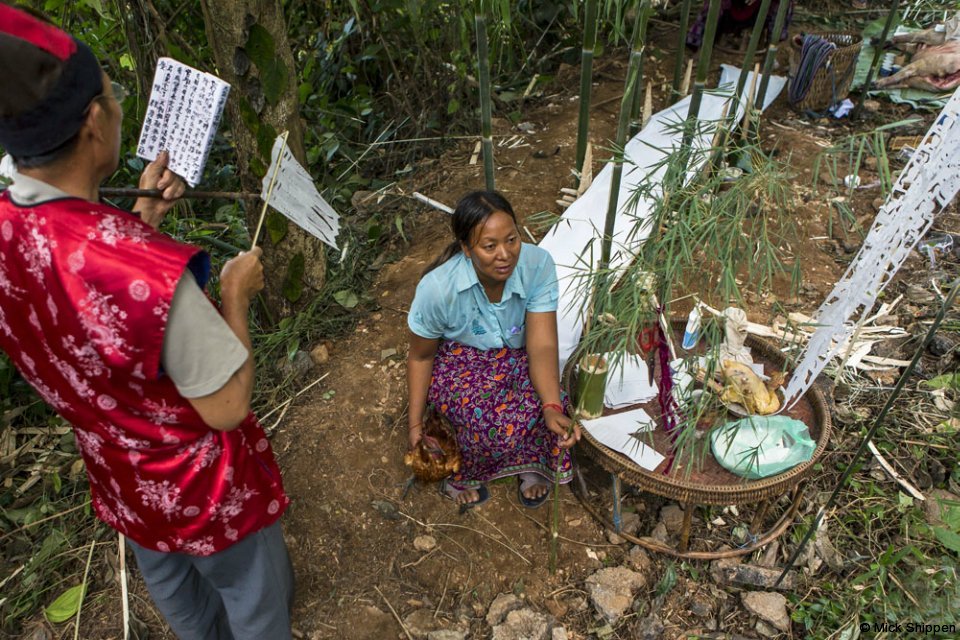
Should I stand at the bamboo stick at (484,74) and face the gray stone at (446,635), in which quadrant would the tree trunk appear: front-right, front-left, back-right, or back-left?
front-right

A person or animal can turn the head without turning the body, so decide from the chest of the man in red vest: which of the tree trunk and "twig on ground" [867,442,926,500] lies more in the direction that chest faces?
the tree trunk

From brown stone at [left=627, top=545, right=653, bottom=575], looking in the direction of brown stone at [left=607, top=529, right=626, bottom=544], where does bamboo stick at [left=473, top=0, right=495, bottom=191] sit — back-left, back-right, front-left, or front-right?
front-right

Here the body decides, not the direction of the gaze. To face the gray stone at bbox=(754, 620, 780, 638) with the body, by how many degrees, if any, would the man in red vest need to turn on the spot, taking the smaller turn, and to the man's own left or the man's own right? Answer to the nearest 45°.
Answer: approximately 90° to the man's own right

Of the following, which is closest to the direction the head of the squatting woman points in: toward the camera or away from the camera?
toward the camera

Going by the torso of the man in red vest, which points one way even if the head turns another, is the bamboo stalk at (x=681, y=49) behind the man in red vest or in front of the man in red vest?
in front

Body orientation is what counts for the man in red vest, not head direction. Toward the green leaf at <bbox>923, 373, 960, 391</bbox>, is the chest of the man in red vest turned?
no

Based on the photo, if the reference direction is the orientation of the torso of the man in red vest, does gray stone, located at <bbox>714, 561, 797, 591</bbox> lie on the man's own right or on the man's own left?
on the man's own right

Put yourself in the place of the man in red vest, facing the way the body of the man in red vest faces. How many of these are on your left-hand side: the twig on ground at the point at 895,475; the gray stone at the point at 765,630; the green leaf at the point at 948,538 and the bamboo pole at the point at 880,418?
0

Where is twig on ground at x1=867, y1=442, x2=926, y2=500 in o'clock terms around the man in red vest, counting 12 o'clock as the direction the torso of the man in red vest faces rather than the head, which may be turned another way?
The twig on ground is roughly at 2 o'clock from the man in red vest.

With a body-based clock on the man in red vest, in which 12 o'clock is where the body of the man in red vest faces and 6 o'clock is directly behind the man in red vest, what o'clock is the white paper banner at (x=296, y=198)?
The white paper banner is roughly at 12 o'clock from the man in red vest.

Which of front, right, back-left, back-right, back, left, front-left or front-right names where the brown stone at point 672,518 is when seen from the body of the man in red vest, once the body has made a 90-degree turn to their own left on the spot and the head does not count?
back-right

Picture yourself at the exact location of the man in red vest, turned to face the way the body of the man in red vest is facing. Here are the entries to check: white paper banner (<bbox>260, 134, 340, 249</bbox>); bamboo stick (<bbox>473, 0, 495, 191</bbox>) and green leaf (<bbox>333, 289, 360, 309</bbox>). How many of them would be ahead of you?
3

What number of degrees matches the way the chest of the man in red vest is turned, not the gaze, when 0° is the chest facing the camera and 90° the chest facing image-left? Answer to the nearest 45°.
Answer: approximately 225°

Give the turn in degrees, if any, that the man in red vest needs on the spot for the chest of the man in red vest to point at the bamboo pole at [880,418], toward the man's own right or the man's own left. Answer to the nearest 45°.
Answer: approximately 45° to the man's own right
